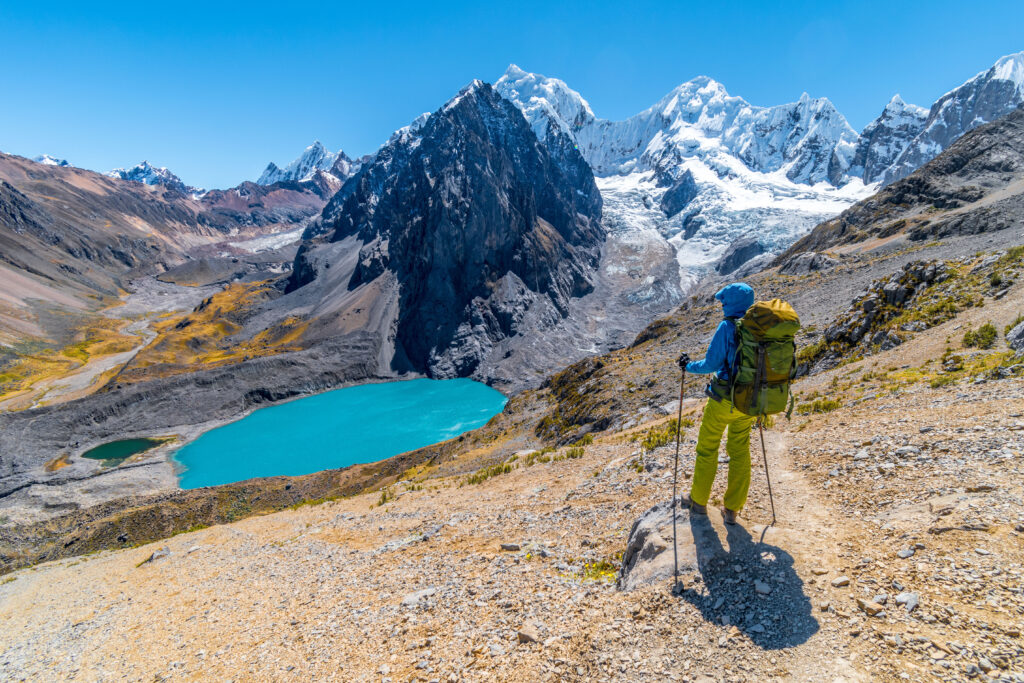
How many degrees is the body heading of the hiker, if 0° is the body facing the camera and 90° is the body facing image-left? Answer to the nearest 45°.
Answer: approximately 135°

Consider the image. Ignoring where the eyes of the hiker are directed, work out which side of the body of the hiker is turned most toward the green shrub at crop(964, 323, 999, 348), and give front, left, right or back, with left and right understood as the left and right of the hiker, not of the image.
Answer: right

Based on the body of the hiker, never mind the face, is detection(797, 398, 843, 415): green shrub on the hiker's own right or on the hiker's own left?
on the hiker's own right

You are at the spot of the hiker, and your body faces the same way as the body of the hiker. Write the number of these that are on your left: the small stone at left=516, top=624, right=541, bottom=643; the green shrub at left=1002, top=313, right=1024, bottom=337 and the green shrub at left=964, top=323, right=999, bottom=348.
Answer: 1

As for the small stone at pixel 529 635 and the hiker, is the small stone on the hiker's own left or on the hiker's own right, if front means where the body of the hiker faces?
on the hiker's own left

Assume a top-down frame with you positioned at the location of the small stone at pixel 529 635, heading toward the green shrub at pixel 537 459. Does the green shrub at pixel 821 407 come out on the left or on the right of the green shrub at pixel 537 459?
right

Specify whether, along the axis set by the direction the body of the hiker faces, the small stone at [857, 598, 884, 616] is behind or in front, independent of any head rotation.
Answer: behind
